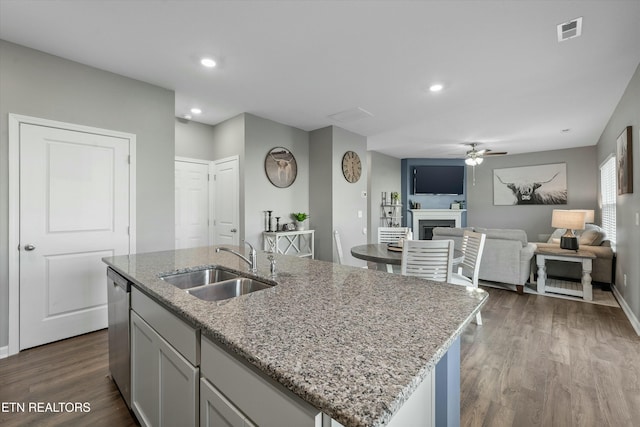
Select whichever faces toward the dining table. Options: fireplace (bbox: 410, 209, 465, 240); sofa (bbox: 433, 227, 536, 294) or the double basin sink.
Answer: the fireplace

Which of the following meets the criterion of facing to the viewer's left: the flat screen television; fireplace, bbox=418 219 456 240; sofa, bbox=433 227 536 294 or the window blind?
the window blind

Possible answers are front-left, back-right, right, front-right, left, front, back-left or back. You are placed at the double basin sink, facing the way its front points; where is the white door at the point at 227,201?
back-right

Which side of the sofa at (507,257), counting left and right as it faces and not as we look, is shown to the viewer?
back

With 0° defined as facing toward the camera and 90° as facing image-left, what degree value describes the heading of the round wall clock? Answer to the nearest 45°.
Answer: approximately 315°

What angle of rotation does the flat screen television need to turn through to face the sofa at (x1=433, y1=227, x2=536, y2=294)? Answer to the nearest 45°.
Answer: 0° — it already faces it

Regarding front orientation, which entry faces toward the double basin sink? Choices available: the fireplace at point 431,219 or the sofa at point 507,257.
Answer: the fireplace

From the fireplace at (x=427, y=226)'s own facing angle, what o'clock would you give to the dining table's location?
The dining table is roughly at 12 o'clock from the fireplace.

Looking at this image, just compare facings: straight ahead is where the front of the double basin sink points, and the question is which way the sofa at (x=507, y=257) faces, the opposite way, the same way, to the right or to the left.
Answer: the opposite way

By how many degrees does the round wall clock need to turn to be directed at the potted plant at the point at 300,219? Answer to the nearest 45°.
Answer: approximately 90° to its right
